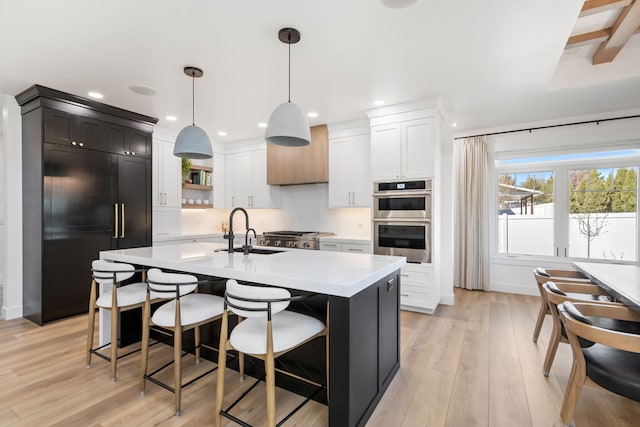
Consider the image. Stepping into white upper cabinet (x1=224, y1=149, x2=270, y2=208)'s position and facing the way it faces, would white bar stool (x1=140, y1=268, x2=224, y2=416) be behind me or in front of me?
in front

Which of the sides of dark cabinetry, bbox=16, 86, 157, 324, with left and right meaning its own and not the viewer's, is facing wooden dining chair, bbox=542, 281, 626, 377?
front

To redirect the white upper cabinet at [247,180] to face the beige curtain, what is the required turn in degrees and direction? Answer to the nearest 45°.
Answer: approximately 90° to its left

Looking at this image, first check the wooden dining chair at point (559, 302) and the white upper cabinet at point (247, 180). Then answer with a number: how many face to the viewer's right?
1

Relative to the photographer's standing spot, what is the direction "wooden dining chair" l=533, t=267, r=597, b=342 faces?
facing to the right of the viewer

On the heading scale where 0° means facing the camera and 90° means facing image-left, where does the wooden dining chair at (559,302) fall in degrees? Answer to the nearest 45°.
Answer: approximately 270°

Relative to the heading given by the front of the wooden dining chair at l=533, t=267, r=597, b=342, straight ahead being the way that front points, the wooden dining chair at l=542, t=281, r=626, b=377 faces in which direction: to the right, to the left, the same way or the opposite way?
the same way

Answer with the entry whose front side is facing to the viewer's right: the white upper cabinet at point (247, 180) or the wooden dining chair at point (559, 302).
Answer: the wooden dining chair

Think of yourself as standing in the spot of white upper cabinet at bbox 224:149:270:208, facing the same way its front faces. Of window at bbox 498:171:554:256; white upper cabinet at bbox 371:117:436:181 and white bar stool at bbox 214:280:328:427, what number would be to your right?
0

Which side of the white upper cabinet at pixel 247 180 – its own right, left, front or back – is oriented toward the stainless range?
left

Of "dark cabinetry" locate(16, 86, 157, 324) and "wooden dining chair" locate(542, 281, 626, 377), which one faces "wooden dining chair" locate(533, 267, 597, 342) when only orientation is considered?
the dark cabinetry

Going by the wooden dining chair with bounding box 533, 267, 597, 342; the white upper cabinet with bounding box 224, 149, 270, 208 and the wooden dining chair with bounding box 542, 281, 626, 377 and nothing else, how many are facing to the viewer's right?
2

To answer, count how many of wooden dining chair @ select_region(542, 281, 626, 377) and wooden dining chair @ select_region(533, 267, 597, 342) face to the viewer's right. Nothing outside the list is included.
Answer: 2

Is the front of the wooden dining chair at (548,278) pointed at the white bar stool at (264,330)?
no

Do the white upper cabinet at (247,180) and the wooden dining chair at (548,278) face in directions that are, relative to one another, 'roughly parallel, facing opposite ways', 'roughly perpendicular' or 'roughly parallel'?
roughly perpendicular

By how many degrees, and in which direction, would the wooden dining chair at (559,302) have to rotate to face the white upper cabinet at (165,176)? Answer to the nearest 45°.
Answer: approximately 180°

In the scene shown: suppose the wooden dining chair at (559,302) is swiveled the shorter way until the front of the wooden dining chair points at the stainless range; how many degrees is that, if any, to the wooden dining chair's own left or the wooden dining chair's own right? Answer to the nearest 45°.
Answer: approximately 180°

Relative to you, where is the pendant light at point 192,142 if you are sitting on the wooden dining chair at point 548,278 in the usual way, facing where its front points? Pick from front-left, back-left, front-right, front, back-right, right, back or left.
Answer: back-right

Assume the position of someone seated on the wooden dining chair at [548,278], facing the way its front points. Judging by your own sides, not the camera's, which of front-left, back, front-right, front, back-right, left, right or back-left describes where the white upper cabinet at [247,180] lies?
back

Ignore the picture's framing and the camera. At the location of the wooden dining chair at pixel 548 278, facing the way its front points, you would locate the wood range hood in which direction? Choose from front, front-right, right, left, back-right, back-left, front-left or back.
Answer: back

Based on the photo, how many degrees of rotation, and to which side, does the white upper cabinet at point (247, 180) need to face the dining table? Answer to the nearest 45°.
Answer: approximately 90° to its left
